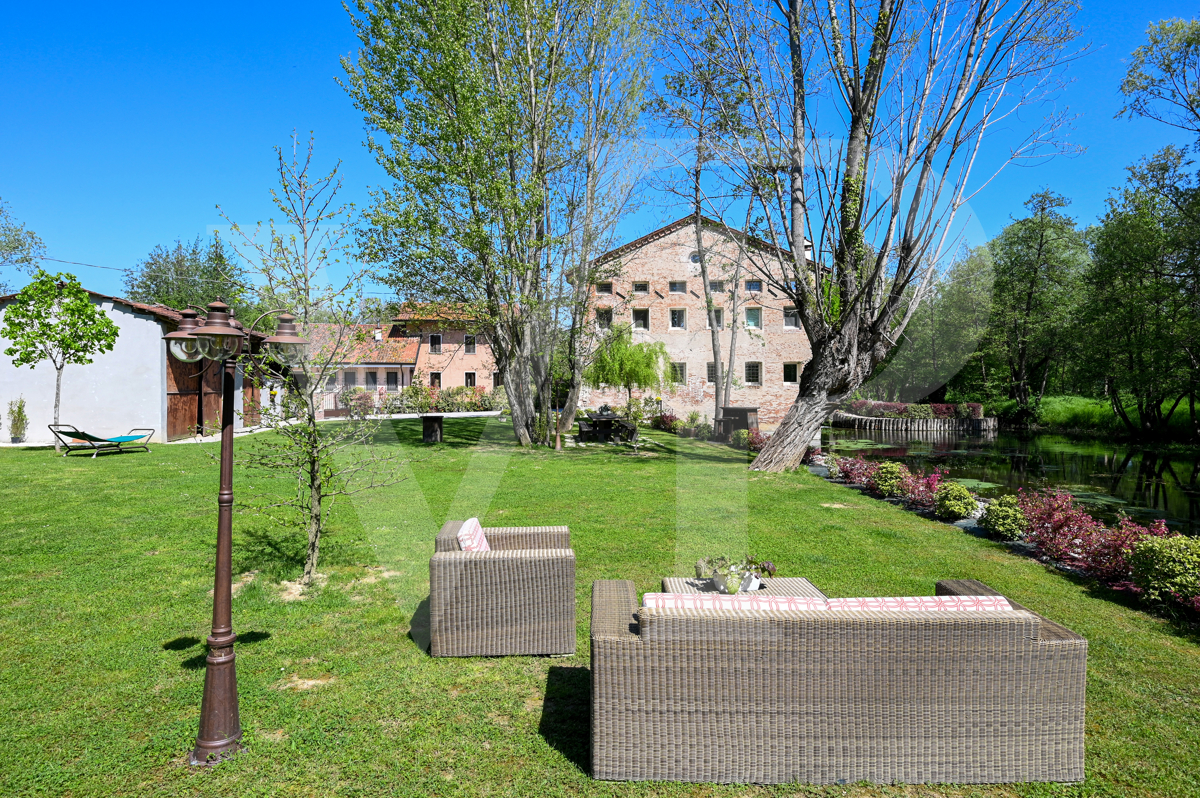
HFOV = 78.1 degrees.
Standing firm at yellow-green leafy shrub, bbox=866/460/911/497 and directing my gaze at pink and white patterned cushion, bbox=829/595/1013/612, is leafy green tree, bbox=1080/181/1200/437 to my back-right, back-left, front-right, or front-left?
back-left

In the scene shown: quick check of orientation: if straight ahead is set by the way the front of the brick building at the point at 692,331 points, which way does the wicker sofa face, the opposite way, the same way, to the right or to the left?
the opposite way

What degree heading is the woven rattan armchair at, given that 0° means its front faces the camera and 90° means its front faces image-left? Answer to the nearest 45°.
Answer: approximately 270°

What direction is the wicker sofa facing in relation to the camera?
away from the camera

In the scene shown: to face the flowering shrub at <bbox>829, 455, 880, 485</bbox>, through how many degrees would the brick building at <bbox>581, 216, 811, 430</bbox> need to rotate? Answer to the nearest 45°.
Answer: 0° — it already faces it

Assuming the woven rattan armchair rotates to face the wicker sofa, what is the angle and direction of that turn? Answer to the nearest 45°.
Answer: approximately 45° to its right

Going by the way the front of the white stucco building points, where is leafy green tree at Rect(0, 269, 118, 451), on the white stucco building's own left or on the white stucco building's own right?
on the white stucco building's own right
